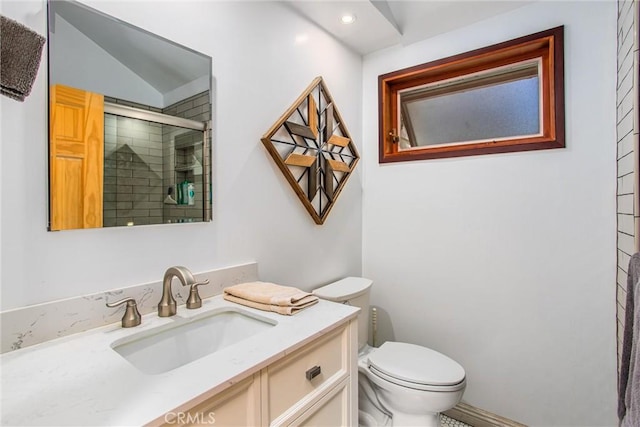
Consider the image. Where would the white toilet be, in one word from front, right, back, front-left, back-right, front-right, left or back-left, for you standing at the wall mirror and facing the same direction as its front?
front-left

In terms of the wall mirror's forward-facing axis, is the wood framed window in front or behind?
in front

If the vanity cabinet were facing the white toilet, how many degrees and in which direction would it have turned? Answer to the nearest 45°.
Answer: approximately 90° to its left

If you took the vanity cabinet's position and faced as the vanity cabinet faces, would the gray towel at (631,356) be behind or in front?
in front

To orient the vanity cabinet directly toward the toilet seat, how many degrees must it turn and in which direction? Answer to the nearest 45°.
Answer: approximately 90° to its left

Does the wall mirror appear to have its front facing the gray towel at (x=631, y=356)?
yes

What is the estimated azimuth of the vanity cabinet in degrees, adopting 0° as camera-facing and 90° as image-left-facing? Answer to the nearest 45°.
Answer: approximately 315°
